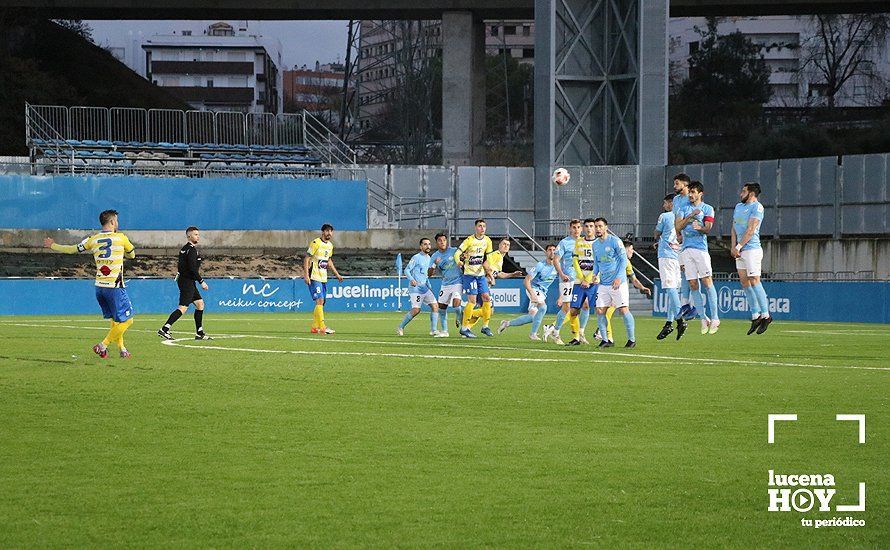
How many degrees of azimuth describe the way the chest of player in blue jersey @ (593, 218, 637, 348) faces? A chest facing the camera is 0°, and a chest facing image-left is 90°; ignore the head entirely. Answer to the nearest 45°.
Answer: approximately 45°

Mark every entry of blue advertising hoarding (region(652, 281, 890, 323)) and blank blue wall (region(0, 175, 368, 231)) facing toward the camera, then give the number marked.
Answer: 2

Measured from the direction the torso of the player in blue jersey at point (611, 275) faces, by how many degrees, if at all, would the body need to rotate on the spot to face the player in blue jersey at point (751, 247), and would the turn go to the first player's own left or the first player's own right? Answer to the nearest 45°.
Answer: approximately 135° to the first player's own left

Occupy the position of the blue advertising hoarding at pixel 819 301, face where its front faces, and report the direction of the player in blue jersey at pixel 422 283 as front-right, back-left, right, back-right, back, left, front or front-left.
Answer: front-right

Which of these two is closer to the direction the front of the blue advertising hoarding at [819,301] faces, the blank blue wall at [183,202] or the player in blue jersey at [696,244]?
the player in blue jersey

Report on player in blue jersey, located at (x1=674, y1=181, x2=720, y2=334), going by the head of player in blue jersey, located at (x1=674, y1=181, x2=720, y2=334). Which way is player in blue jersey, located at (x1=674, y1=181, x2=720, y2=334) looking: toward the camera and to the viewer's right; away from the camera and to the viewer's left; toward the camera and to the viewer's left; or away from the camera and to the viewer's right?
toward the camera and to the viewer's left
